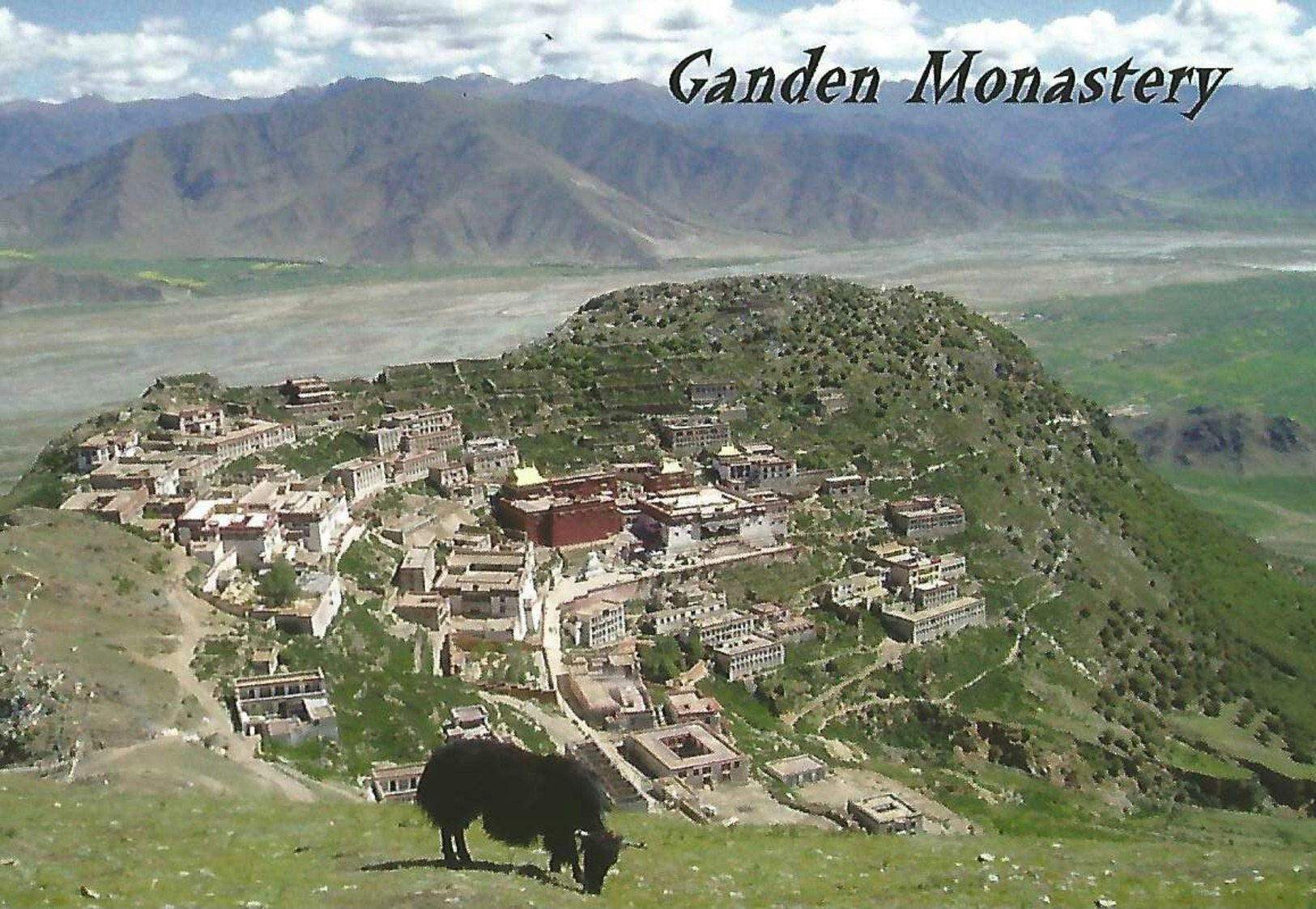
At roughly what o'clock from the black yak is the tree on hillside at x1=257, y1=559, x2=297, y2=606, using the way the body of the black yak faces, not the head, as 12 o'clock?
The tree on hillside is roughly at 9 o'clock from the black yak.

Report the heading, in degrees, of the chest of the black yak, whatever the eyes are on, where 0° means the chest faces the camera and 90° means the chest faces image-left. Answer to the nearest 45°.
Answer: approximately 315°
